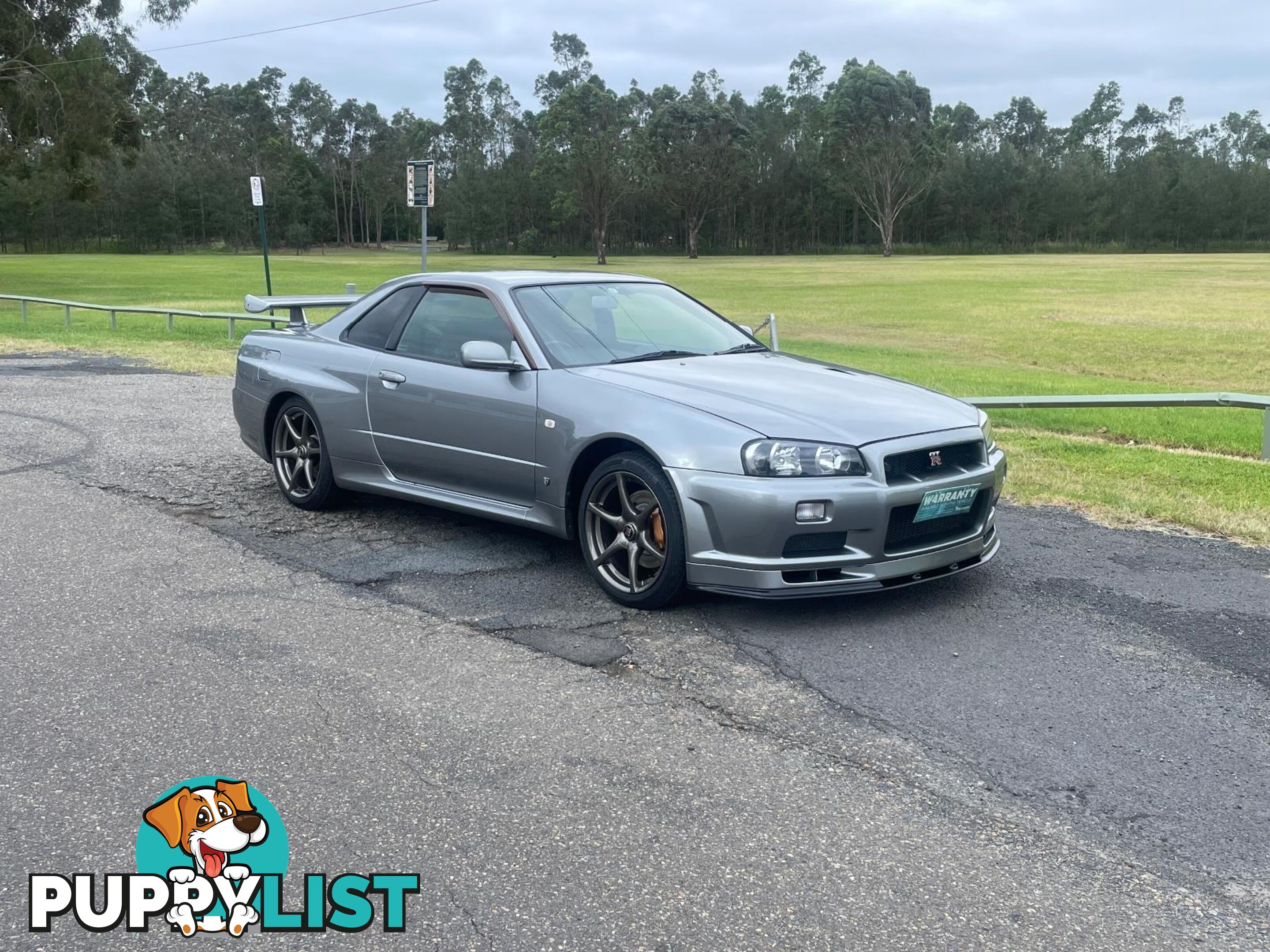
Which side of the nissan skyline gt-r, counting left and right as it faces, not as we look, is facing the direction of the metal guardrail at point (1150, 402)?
left

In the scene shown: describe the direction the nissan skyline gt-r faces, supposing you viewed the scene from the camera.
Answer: facing the viewer and to the right of the viewer
